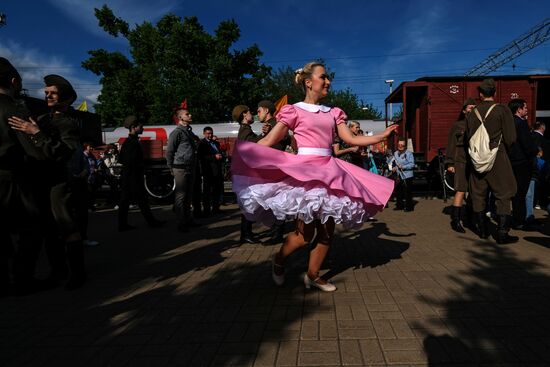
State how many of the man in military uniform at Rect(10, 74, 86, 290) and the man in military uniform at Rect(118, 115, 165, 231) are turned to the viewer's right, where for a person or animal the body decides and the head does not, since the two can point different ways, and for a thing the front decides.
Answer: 1

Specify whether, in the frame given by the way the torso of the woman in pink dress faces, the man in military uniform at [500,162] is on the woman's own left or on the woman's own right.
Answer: on the woman's own left

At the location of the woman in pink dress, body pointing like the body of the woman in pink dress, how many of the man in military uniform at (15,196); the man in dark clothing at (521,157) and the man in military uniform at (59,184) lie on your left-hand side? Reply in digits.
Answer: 1

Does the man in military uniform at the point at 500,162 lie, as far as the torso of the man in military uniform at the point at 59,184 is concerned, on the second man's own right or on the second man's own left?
on the second man's own left

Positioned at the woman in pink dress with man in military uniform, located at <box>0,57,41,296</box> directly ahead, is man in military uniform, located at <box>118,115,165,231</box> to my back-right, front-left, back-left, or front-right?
front-right
